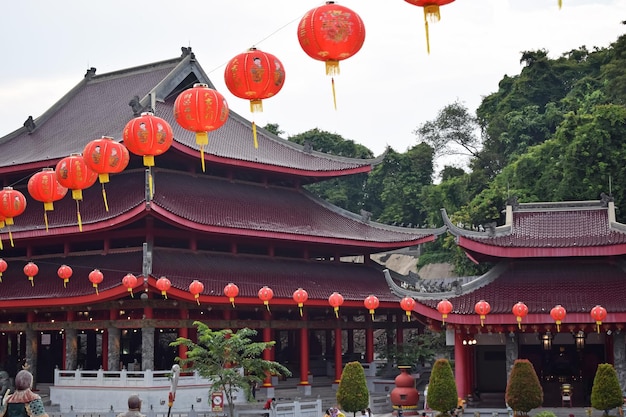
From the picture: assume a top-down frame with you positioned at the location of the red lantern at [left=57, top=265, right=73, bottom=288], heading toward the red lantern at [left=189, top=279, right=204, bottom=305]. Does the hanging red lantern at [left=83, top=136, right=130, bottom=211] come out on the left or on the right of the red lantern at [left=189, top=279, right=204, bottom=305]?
right

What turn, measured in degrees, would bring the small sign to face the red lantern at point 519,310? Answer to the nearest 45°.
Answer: approximately 90° to its left

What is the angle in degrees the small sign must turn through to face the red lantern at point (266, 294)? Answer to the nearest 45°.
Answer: approximately 180°

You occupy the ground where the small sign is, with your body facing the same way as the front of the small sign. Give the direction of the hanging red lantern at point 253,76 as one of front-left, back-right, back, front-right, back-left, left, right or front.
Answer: front

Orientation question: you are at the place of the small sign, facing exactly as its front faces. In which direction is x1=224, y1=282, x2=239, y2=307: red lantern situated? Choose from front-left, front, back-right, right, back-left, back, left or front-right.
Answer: back

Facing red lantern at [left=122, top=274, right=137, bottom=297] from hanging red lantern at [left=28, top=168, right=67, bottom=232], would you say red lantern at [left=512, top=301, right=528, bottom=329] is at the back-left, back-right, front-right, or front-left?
front-right

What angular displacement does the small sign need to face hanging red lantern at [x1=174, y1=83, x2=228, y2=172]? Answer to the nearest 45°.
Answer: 0° — it already faces it

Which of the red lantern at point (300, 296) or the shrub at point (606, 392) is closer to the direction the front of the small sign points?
the shrub

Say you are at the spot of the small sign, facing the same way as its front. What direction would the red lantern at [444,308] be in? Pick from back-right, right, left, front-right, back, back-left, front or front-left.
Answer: left

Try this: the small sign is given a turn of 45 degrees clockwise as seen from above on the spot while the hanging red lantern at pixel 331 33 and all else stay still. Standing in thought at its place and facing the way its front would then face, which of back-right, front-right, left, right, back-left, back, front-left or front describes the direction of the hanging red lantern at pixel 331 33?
front-left

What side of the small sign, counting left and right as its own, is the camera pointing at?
front

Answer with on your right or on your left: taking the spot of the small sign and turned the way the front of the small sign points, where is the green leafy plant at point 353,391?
on your left

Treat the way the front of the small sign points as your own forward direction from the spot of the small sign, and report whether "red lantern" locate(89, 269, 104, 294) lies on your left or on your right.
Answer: on your right
